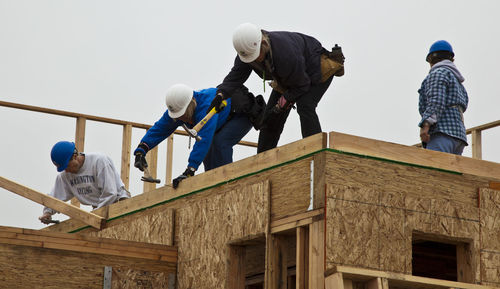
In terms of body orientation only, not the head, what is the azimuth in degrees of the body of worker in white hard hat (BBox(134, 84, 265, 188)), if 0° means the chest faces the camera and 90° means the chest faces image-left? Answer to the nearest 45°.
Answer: approximately 45°

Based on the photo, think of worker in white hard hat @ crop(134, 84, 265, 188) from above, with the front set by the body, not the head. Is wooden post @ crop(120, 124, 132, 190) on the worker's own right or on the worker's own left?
on the worker's own right

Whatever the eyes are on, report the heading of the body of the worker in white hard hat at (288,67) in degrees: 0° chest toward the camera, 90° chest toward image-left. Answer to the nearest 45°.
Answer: approximately 45°

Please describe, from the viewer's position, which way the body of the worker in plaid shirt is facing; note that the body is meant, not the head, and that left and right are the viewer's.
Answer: facing away from the viewer and to the left of the viewer

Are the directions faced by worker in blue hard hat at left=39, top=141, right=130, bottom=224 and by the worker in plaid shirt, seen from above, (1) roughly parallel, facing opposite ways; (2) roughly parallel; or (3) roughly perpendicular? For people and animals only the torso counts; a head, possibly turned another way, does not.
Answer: roughly perpendicular

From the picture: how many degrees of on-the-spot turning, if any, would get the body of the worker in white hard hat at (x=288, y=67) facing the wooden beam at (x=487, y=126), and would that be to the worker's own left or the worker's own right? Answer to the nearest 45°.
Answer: approximately 180°

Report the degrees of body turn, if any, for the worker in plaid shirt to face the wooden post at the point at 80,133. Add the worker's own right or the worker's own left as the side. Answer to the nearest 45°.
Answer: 0° — they already face it

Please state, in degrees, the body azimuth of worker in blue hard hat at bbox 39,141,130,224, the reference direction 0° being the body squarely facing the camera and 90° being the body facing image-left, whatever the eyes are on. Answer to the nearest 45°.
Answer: approximately 45°
